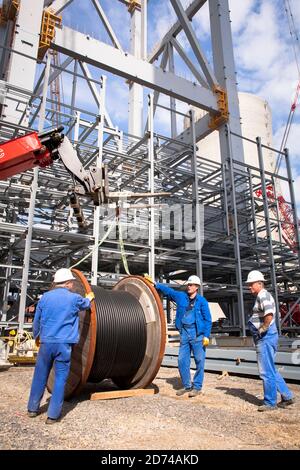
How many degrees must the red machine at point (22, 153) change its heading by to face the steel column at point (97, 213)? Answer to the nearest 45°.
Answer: approximately 45° to its left

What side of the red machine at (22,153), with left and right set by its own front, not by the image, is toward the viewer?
right

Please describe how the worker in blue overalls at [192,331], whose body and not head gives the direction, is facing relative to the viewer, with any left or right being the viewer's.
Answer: facing the viewer and to the left of the viewer

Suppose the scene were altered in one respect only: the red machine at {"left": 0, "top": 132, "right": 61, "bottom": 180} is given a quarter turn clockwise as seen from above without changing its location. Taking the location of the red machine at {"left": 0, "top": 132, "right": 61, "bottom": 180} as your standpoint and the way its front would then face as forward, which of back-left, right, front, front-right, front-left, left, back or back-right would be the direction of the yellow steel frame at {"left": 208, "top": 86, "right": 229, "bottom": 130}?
back-left

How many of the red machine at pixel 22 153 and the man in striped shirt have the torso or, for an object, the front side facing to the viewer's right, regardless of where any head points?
1

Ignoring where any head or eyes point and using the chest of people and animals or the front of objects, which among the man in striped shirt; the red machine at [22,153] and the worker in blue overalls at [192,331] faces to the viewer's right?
the red machine

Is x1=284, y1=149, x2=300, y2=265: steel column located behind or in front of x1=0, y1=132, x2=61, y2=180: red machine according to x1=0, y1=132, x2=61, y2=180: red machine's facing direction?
in front

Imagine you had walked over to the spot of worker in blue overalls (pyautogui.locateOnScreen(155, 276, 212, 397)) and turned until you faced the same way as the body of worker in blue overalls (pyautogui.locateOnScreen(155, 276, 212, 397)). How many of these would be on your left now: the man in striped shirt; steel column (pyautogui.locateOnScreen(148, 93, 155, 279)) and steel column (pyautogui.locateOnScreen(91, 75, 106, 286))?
1

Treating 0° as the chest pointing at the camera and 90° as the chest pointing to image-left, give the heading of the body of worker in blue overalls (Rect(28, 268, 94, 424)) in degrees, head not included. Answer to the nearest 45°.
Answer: approximately 225°

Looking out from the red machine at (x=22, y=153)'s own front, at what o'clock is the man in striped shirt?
The man in striped shirt is roughly at 1 o'clock from the red machine.

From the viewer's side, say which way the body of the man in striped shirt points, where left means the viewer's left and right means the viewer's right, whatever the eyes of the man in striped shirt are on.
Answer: facing to the left of the viewer

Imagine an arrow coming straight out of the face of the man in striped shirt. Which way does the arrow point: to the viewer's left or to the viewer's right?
to the viewer's left

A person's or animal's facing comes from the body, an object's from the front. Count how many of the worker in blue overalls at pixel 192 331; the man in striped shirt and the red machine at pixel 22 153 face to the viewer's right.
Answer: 1
